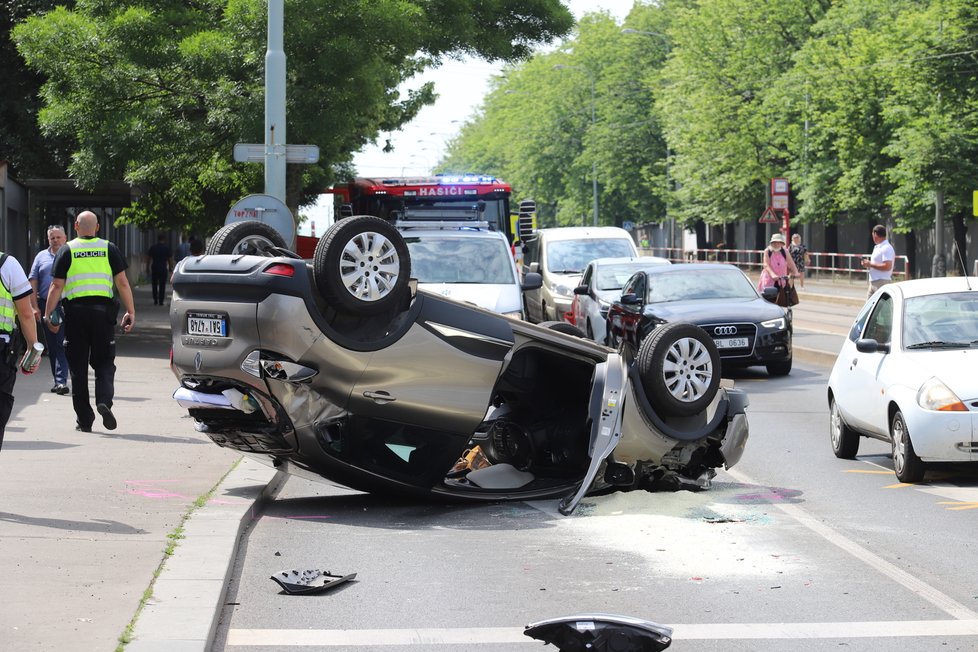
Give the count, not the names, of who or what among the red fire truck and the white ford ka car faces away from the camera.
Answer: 0

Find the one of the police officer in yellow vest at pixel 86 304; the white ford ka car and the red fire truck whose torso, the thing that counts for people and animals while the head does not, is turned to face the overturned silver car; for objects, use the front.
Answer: the red fire truck

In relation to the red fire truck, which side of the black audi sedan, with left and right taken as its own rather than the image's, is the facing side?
back

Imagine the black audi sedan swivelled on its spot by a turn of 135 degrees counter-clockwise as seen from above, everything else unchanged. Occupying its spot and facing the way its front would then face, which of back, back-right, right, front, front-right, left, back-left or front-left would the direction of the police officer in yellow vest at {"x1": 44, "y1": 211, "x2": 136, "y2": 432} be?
back-left

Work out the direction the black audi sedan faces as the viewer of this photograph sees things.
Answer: facing the viewer and to the right of the viewer

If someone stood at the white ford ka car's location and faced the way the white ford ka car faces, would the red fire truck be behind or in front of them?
behind

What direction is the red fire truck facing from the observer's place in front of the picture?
facing the viewer

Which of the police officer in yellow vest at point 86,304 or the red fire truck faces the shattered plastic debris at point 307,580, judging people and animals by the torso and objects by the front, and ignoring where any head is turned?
the red fire truck

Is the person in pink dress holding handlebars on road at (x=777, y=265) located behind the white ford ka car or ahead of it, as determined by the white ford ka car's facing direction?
behind

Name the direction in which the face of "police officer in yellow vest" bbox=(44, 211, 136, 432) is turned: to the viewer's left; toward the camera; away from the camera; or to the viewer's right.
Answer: away from the camera

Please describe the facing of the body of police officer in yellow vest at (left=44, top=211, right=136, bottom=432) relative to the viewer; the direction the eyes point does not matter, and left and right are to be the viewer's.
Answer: facing away from the viewer

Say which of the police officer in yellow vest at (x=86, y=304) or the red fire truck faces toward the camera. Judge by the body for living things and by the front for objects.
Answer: the red fire truck

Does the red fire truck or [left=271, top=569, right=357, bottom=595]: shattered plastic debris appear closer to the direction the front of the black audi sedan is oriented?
the shattered plastic debris

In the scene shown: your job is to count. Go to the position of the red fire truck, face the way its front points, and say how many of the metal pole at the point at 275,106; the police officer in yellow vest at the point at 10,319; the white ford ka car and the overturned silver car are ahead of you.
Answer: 4

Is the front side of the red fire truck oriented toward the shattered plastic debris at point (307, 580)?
yes

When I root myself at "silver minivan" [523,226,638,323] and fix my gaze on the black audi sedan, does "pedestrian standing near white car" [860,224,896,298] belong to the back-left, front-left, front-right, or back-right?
front-left

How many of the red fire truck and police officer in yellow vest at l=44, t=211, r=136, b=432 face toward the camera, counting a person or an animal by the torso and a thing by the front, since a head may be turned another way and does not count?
1

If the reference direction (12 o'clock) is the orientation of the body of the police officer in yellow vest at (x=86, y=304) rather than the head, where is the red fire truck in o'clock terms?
The red fire truck is roughly at 1 o'clock from the police officer in yellow vest.

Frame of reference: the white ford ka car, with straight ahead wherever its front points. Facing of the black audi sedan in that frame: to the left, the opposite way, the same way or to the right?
the same way

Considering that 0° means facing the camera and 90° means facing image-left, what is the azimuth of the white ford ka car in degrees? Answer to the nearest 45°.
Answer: approximately 315°

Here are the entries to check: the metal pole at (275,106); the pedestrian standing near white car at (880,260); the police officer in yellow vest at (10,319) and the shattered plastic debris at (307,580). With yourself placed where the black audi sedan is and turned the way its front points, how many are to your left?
1
